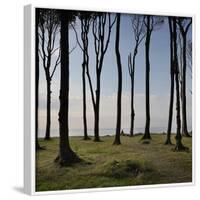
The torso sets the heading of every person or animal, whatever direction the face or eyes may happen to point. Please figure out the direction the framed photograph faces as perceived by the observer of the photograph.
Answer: facing the viewer and to the right of the viewer
